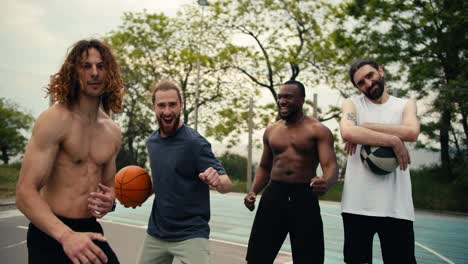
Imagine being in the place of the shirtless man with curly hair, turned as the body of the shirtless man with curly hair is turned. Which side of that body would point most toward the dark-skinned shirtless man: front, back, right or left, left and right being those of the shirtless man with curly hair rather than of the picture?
left

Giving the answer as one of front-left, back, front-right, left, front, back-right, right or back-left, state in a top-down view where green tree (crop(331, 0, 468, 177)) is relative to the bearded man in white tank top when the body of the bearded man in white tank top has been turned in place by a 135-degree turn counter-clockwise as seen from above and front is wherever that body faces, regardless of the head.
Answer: front-left

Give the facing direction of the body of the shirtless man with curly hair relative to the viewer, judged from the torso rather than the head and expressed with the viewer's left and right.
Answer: facing the viewer and to the right of the viewer

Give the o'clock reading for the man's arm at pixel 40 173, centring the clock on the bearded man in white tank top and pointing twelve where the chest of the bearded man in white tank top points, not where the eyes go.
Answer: The man's arm is roughly at 1 o'clock from the bearded man in white tank top.

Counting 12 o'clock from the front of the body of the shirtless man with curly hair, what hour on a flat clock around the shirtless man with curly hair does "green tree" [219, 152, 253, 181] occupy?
The green tree is roughly at 8 o'clock from the shirtless man with curly hair.

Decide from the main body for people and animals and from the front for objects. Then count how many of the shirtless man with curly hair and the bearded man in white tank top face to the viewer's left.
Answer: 0

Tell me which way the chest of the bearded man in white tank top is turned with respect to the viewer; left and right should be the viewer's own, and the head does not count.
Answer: facing the viewer

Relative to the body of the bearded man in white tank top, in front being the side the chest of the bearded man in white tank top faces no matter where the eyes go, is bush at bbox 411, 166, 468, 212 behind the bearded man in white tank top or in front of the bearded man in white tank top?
behind

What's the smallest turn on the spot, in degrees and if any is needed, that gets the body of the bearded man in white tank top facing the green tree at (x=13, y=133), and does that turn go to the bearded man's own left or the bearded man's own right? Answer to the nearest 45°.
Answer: approximately 135° to the bearded man's own right
